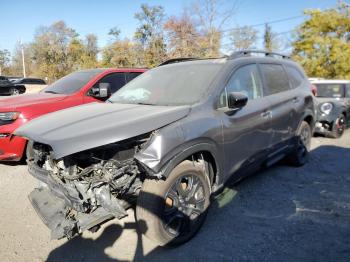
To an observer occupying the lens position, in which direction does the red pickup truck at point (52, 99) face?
facing the viewer and to the left of the viewer

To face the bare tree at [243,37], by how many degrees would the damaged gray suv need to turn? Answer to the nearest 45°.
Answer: approximately 135° to its right

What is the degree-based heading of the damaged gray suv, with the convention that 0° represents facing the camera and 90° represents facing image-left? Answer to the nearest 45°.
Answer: approximately 45°

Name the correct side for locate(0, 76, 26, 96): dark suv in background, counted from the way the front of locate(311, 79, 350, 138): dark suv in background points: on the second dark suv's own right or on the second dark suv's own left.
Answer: on the second dark suv's own right

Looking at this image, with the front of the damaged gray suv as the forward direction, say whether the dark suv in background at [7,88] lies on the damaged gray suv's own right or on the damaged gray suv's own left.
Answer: on the damaged gray suv's own right

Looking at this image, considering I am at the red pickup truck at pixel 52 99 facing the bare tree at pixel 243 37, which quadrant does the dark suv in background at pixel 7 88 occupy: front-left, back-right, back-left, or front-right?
front-left

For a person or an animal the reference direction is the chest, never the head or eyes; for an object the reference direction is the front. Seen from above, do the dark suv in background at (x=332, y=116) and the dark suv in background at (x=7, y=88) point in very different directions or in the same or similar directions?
very different directions
